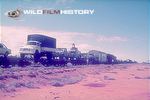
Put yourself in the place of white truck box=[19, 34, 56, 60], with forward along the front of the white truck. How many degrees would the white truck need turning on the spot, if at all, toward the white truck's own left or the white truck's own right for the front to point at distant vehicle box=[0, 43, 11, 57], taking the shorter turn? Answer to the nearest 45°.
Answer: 0° — it already faces it

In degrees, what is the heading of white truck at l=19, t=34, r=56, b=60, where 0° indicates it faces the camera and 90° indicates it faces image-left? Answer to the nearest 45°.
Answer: approximately 45°
